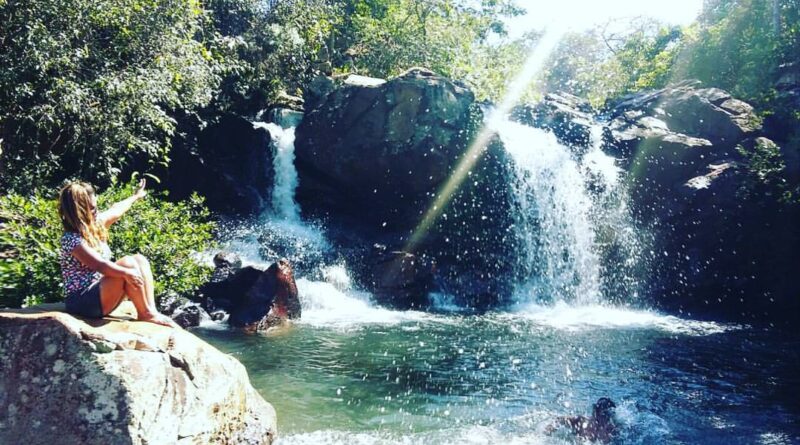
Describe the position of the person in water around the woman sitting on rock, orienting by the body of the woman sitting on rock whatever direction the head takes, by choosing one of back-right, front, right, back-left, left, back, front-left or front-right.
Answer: front

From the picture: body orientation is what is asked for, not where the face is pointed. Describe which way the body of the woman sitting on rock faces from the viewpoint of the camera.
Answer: to the viewer's right

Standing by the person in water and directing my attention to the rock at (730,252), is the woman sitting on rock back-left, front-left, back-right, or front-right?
back-left

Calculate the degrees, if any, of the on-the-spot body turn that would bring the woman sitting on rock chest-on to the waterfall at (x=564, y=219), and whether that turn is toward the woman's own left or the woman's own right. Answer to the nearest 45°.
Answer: approximately 45° to the woman's own left

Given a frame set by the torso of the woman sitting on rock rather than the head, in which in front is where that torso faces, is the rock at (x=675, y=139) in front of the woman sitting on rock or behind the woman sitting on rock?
in front

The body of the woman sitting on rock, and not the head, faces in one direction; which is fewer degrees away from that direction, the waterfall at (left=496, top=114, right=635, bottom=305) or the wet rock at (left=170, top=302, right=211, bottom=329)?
the waterfall

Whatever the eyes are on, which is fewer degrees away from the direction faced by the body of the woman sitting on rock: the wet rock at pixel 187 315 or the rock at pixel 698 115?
the rock

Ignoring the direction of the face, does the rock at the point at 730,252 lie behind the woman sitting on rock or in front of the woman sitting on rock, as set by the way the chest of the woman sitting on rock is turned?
in front

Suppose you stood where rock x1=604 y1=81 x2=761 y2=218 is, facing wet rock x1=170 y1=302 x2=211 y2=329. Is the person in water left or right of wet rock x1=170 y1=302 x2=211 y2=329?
left

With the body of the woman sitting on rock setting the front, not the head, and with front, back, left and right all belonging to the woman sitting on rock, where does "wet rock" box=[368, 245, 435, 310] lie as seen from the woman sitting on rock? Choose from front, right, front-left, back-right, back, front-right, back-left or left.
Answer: front-left
